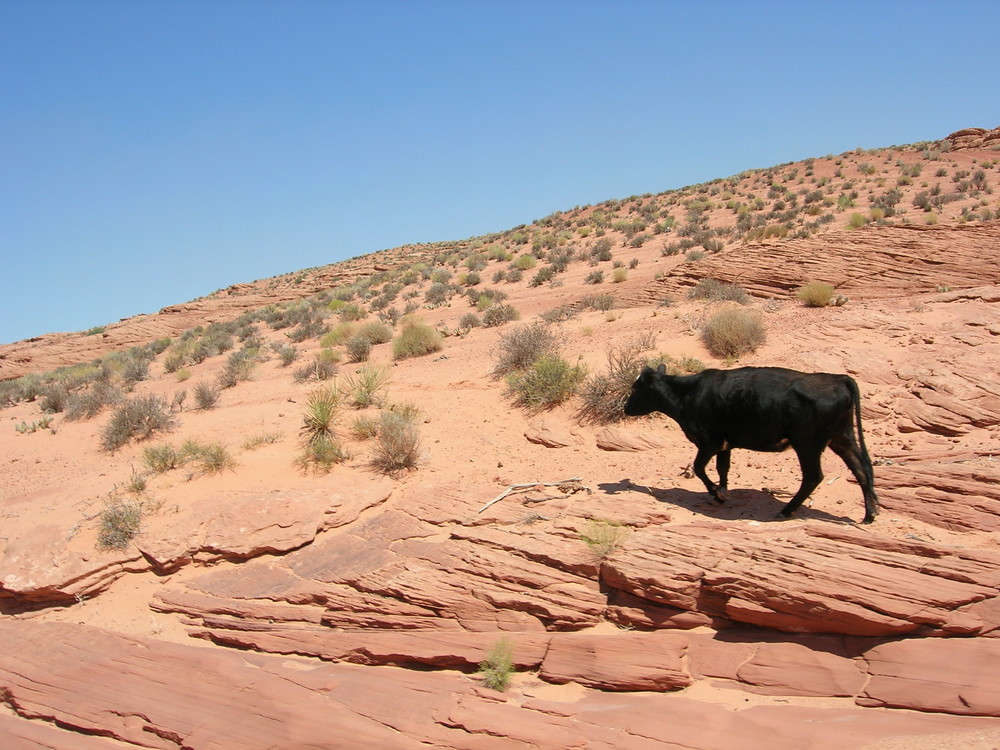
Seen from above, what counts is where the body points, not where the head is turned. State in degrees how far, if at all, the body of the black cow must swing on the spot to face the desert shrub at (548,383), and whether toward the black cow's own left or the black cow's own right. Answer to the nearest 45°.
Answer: approximately 45° to the black cow's own right

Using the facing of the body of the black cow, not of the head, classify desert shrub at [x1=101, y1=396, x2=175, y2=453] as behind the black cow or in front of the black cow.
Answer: in front

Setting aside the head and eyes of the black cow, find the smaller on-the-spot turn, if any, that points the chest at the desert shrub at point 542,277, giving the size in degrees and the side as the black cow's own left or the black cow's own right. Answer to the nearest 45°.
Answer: approximately 90° to the black cow's own right

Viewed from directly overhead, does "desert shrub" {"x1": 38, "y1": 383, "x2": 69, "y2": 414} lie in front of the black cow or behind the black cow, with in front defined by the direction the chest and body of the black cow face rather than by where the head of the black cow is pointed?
in front

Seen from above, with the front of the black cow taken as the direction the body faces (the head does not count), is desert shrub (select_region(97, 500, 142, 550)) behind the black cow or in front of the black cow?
in front

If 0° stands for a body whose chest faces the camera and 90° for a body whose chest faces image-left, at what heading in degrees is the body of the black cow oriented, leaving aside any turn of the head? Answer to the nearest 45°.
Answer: approximately 90°

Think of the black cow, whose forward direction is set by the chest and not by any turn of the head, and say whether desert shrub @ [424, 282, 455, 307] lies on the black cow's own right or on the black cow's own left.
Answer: on the black cow's own right

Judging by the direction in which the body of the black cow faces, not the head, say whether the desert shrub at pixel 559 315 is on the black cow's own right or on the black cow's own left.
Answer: on the black cow's own right
